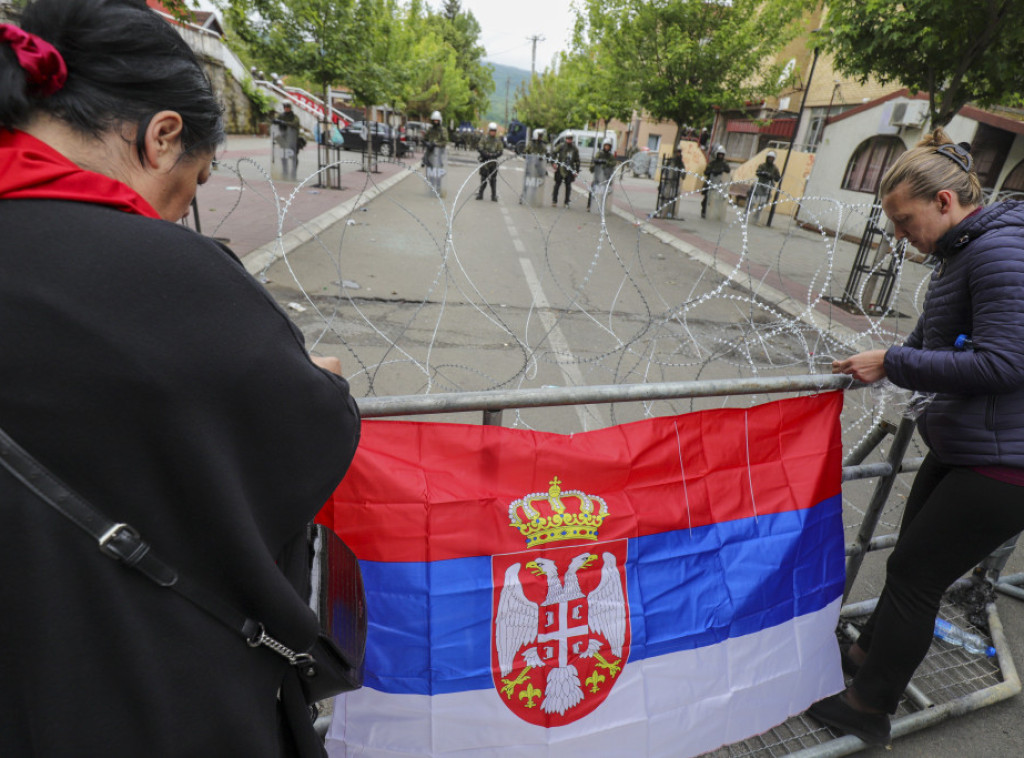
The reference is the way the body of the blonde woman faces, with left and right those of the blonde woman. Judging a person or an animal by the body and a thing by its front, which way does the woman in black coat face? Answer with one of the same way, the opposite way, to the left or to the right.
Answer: to the right

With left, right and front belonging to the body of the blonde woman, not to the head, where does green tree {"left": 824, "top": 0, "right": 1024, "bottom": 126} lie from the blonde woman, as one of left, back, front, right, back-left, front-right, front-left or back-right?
right

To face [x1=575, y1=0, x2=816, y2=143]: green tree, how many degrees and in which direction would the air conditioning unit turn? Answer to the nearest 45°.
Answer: approximately 45° to its right

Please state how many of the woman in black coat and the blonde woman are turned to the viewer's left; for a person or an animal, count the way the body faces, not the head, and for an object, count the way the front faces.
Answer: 1

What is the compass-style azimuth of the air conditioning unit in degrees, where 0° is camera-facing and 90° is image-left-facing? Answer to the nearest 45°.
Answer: approximately 45°

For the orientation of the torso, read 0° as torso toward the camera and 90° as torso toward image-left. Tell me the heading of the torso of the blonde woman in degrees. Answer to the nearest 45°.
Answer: approximately 90°

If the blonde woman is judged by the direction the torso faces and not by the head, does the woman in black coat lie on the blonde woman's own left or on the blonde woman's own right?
on the blonde woman's own left

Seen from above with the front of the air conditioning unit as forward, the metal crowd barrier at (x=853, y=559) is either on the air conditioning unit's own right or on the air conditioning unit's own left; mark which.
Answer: on the air conditioning unit's own left

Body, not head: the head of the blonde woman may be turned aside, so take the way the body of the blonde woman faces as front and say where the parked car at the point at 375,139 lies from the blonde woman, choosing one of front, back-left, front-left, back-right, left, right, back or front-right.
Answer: front-right

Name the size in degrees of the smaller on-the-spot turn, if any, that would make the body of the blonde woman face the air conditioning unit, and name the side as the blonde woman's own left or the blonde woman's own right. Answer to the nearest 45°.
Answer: approximately 90° to the blonde woman's own right

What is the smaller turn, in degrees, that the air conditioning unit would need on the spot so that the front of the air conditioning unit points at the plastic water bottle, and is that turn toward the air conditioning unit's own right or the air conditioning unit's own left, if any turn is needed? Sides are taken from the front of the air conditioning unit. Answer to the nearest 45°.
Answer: approximately 45° to the air conditioning unit's own left

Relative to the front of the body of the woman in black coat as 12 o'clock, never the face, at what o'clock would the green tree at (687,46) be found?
The green tree is roughly at 12 o'clock from the woman in black coat.
